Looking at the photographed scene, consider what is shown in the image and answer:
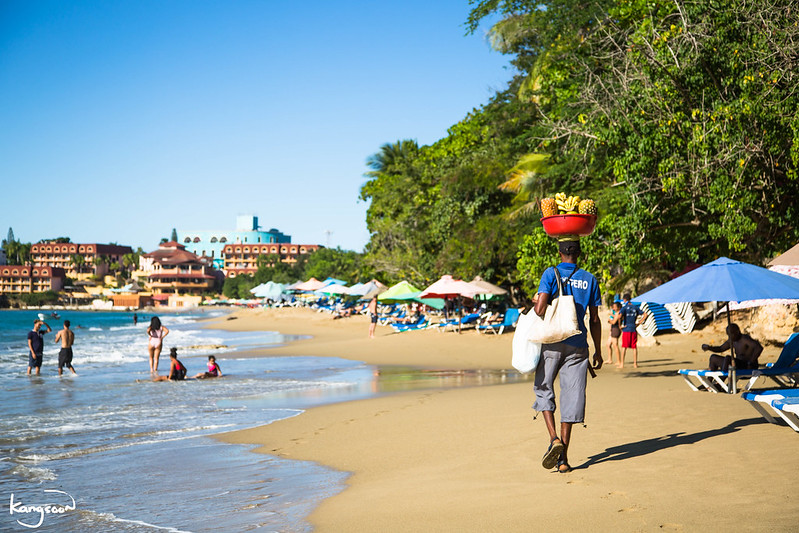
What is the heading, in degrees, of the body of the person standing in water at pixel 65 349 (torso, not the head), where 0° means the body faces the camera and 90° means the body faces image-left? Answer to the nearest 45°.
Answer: approximately 180°

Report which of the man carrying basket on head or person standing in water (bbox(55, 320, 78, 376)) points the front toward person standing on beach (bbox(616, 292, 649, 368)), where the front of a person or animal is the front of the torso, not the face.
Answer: the man carrying basket on head

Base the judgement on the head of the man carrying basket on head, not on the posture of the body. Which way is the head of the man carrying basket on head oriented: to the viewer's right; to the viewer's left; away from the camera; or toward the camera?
away from the camera

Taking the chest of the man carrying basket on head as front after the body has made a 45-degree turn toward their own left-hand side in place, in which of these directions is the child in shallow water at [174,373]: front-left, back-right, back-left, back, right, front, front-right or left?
front

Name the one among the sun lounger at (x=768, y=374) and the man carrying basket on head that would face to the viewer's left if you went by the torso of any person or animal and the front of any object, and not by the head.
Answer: the sun lounger

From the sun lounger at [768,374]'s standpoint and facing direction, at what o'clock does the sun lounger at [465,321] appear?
the sun lounger at [465,321] is roughly at 2 o'clock from the sun lounger at [768,374].

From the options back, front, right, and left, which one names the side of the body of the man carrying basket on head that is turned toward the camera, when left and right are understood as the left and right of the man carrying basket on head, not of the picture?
back

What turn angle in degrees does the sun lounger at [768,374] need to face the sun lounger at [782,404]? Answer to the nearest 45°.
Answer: approximately 90° to its left

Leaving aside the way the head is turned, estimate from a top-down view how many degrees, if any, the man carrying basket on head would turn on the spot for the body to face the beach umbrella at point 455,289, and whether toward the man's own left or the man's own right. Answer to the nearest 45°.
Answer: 0° — they already face it

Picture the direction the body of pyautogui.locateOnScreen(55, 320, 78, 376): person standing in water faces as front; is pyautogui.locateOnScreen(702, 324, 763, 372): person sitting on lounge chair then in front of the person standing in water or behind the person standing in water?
behind

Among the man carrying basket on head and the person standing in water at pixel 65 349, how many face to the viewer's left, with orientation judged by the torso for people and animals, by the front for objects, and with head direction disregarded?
0

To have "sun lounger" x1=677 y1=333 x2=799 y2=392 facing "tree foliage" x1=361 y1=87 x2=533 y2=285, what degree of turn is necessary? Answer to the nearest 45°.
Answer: approximately 45° to its right

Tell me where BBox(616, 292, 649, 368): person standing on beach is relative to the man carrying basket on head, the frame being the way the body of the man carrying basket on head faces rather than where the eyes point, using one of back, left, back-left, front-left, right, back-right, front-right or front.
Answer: front

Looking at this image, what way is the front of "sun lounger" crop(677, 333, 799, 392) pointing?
to the viewer's left
